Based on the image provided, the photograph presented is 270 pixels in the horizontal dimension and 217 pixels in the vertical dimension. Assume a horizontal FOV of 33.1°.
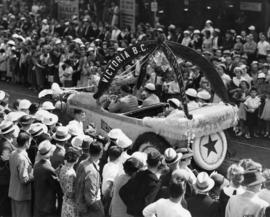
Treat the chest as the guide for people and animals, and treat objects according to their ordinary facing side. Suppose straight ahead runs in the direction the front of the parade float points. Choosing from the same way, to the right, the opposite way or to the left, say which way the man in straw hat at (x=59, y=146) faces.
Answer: to the right

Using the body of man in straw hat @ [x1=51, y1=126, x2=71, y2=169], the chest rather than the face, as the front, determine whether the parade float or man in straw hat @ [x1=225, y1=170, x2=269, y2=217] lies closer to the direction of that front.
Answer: the parade float

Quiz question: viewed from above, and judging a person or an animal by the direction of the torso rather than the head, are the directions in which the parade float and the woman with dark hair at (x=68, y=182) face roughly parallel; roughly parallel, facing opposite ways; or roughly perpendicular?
roughly perpendicular

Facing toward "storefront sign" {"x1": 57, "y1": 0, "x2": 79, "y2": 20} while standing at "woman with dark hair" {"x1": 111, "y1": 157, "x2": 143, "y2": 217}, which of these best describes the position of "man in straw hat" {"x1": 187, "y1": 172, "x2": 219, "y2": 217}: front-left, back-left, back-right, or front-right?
back-right

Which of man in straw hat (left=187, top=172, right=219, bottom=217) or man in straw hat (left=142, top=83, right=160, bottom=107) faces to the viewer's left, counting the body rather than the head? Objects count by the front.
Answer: man in straw hat (left=142, top=83, right=160, bottom=107)

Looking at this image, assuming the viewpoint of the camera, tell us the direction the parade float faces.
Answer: facing away from the viewer and to the left of the viewer

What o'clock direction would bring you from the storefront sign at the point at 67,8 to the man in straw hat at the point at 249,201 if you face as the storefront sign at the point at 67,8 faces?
The man in straw hat is roughly at 12 o'clock from the storefront sign.

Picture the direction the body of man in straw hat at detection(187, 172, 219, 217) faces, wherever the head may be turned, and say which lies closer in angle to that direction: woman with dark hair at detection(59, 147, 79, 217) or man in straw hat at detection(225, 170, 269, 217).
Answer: the woman with dark hair

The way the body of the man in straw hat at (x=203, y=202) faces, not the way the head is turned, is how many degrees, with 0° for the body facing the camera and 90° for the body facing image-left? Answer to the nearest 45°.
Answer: approximately 180°

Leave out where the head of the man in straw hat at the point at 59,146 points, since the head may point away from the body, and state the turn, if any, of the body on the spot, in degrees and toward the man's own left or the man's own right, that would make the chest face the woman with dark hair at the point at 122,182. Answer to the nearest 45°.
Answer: approximately 90° to the man's own right
